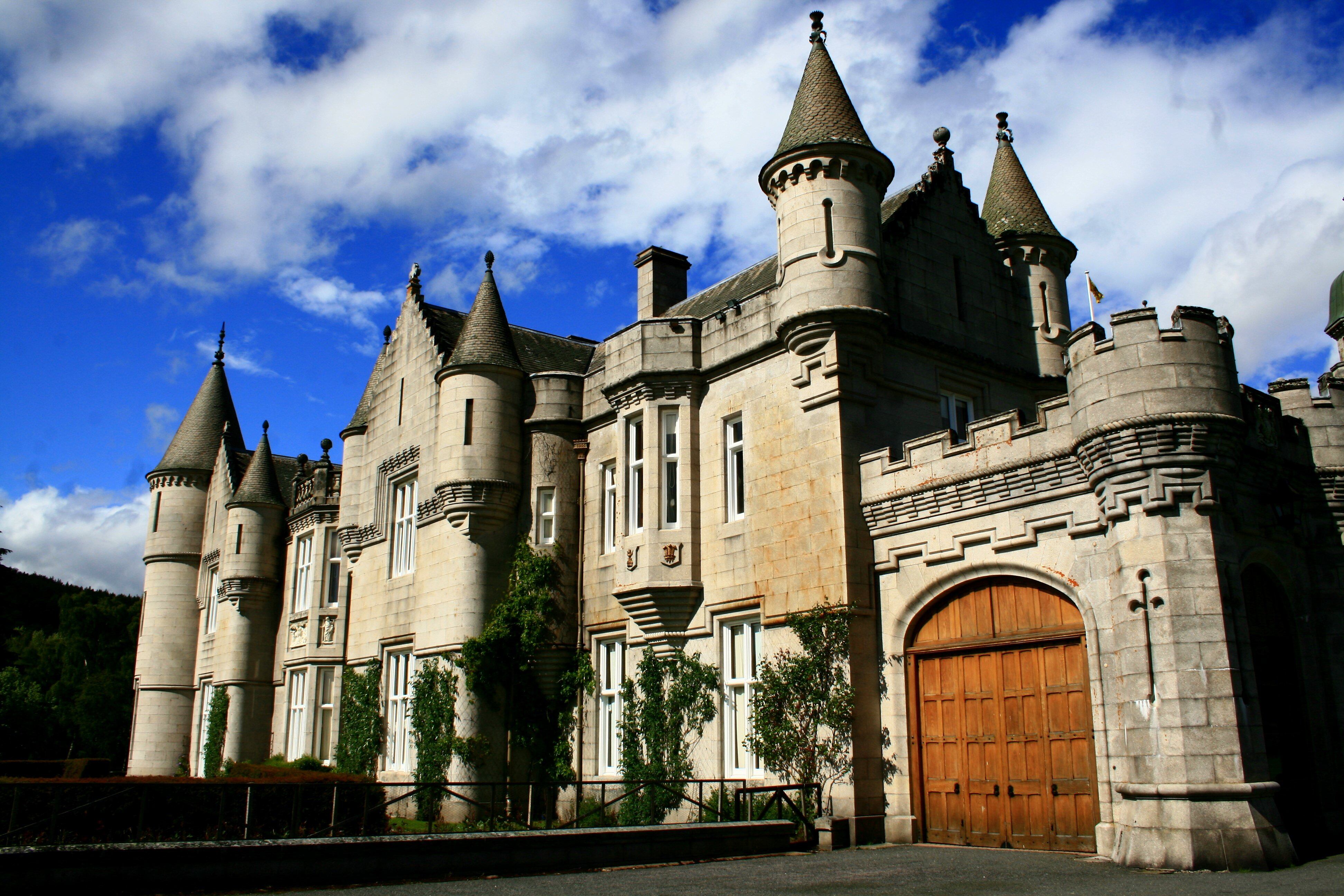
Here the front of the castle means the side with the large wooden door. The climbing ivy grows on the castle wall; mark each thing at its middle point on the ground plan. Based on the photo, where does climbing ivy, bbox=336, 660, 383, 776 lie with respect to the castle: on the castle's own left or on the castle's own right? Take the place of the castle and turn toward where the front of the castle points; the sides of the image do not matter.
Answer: on the castle's own right

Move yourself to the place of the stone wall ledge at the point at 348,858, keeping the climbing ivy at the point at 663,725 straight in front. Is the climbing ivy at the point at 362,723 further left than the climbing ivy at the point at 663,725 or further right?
left

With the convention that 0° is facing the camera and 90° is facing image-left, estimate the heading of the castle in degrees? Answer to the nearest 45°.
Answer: approximately 45°
